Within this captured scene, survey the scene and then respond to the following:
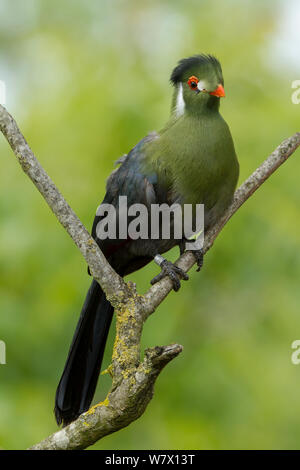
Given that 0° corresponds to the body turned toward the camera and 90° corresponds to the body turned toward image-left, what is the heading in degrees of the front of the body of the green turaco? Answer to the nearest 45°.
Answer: approximately 315°
